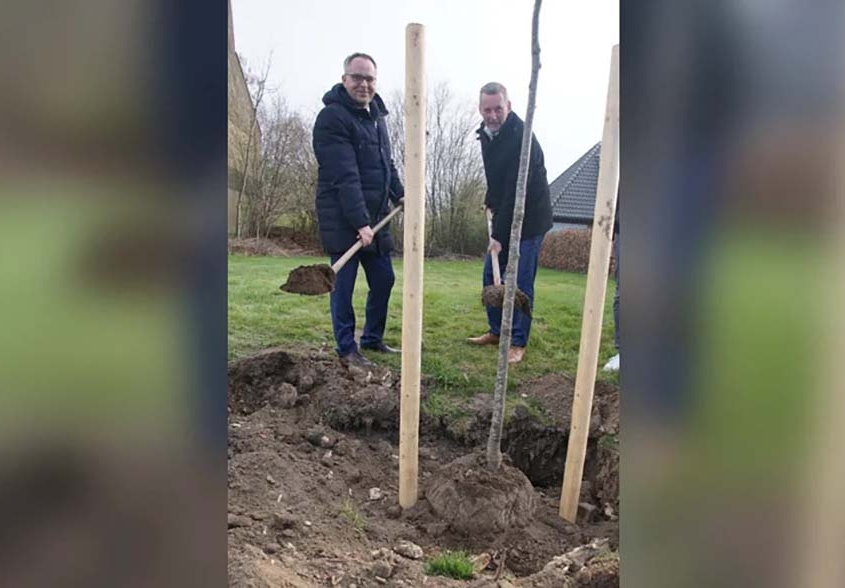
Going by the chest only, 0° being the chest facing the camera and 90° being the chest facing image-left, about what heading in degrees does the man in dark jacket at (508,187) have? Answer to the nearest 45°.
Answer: approximately 45°

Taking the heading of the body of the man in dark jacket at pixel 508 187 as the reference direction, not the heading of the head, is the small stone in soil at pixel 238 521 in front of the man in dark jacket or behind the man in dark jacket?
in front

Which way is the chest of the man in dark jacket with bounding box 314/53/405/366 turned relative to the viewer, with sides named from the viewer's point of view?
facing the viewer and to the right of the viewer

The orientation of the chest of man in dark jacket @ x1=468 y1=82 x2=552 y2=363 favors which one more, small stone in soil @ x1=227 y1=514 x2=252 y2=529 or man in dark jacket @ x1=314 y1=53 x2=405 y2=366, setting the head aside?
the small stone in soil

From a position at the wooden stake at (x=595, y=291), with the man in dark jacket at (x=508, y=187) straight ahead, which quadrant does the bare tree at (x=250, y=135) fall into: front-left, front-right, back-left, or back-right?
front-left
